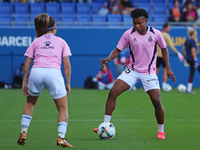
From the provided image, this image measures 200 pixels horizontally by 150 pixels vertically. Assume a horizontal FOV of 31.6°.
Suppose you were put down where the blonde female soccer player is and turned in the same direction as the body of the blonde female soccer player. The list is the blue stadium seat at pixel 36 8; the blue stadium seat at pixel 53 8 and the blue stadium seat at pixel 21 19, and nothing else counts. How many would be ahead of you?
3

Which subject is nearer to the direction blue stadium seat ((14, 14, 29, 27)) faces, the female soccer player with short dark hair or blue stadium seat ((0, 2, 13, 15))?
the female soccer player with short dark hair

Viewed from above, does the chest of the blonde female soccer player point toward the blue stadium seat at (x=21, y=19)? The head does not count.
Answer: yes

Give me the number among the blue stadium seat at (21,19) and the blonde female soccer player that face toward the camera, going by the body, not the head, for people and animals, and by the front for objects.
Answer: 1

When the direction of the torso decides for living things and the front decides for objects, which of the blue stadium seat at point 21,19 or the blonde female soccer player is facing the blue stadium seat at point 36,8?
the blonde female soccer player

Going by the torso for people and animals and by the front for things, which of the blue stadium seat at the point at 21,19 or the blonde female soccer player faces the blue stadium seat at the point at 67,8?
the blonde female soccer player

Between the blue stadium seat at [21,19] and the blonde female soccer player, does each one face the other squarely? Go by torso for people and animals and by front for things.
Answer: yes

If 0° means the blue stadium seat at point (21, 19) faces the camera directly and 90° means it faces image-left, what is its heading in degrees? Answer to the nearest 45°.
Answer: approximately 0°

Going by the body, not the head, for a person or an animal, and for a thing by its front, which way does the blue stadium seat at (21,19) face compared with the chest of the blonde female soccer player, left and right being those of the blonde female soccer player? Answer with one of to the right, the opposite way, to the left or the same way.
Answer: the opposite way

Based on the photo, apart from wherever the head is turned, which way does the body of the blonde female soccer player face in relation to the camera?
away from the camera
